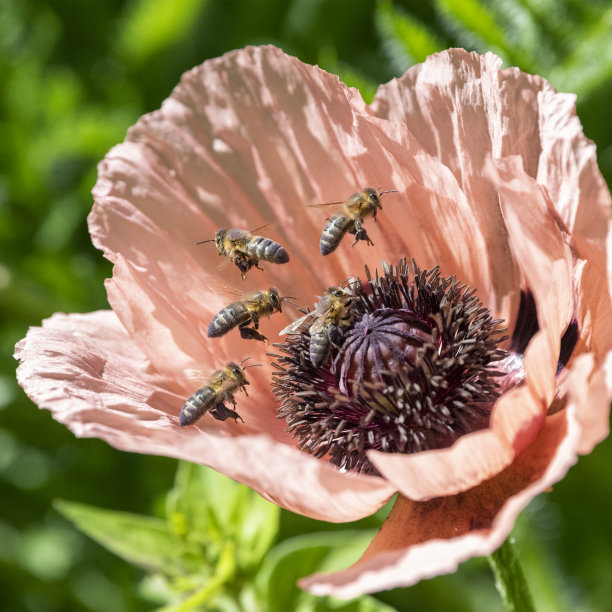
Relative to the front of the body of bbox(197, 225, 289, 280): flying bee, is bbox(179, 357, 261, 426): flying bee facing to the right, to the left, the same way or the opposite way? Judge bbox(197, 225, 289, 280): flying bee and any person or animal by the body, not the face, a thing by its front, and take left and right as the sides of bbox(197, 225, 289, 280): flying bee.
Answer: the opposite way

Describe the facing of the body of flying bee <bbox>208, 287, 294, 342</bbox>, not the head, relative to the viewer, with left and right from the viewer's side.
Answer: facing to the right of the viewer

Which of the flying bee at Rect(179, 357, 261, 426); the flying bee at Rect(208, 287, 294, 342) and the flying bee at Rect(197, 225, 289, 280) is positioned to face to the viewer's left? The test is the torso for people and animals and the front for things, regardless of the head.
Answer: the flying bee at Rect(197, 225, 289, 280)

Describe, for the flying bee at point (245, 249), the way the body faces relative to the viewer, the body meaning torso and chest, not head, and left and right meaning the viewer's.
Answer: facing to the left of the viewer

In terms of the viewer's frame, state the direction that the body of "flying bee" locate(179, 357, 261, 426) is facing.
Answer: to the viewer's right

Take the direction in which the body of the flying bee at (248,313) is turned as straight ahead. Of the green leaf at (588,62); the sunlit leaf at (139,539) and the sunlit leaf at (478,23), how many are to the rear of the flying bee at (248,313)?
1

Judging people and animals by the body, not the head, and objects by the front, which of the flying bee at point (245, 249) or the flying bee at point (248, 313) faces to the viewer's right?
the flying bee at point (248, 313)
